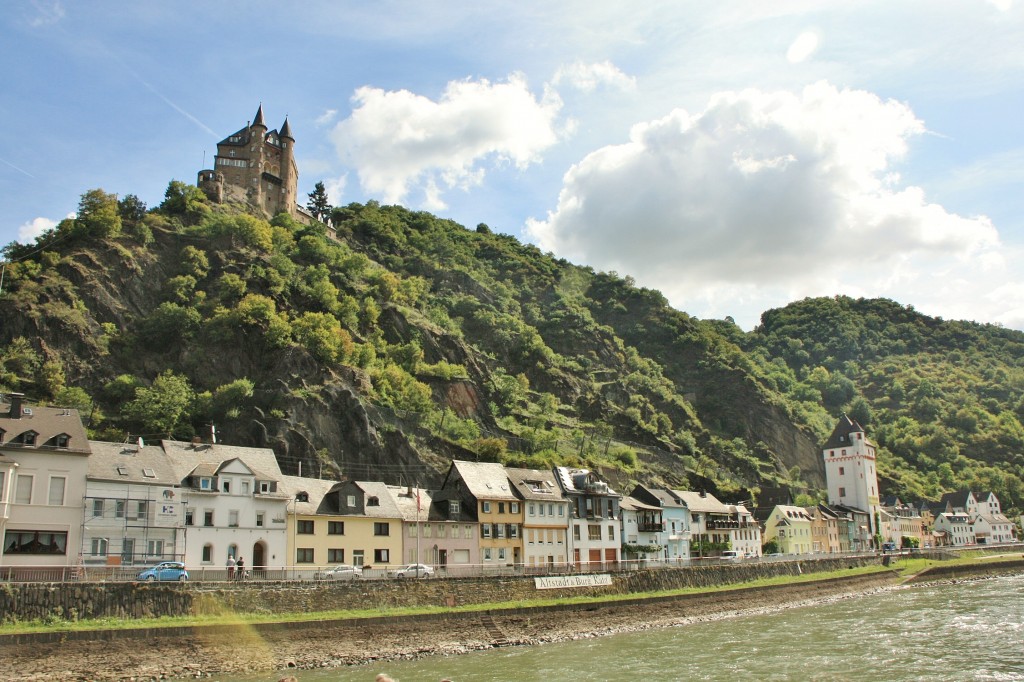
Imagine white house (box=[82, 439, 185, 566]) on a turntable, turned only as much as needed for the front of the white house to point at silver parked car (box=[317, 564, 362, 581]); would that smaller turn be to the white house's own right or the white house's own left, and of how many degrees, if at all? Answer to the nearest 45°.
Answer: approximately 45° to the white house's own left

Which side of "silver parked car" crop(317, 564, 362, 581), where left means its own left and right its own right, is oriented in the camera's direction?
left

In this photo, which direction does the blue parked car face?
to the viewer's left

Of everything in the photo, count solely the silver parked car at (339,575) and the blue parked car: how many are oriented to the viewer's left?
2

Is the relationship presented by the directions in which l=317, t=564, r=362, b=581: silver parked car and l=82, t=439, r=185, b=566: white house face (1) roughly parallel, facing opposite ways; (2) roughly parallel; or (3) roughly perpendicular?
roughly perpendicular

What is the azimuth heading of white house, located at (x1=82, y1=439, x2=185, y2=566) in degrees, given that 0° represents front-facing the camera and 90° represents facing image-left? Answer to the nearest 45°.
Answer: approximately 0°

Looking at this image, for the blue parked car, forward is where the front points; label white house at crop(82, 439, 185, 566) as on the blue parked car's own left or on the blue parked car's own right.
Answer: on the blue parked car's own right

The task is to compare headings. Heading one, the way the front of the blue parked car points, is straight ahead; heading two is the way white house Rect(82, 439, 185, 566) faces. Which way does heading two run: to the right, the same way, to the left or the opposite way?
to the left
